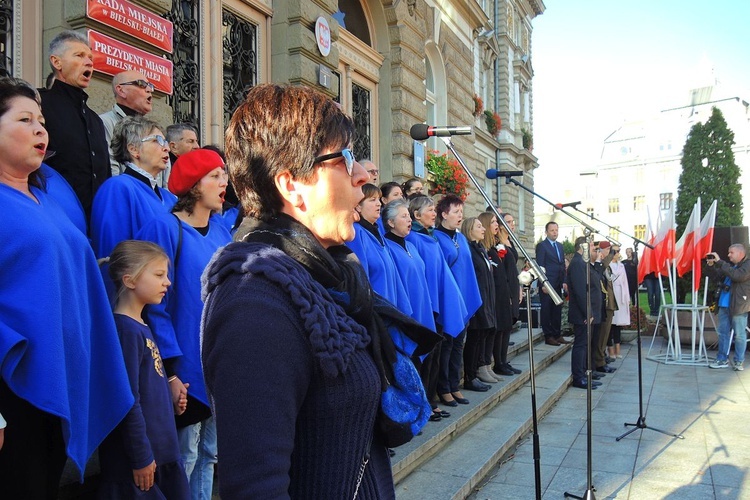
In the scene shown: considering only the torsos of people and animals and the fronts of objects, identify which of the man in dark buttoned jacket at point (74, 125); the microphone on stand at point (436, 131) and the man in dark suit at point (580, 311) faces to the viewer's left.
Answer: the microphone on stand

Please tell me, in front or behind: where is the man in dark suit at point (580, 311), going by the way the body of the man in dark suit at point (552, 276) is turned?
in front

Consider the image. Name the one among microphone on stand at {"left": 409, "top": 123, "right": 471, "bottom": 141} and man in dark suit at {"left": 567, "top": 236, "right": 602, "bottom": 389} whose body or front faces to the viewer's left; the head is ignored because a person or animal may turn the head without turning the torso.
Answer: the microphone on stand

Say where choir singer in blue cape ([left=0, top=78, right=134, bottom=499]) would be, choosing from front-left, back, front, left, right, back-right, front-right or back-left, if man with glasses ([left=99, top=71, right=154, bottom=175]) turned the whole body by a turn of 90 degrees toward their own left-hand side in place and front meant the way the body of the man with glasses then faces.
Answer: back-right

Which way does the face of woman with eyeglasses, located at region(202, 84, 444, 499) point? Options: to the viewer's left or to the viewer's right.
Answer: to the viewer's right

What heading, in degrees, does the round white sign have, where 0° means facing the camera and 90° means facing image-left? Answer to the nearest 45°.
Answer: approximately 315°

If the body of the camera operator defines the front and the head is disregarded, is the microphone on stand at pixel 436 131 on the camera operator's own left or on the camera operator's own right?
on the camera operator's own left

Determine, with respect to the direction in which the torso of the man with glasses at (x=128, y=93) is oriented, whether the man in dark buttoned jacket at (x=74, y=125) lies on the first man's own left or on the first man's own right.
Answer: on the first man's own right

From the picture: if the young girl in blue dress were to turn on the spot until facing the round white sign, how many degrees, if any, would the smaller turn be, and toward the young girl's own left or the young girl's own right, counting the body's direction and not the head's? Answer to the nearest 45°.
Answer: approximately 45° to the young girl's own left

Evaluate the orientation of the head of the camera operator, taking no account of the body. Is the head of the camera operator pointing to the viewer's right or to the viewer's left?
to the viewer's left

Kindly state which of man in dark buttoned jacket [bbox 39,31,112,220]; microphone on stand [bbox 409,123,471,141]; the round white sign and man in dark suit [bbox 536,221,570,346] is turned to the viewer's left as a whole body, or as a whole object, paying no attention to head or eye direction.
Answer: the microphone on stand

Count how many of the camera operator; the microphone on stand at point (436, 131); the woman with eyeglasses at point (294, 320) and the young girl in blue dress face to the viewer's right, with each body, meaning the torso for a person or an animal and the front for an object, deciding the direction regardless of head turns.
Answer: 2

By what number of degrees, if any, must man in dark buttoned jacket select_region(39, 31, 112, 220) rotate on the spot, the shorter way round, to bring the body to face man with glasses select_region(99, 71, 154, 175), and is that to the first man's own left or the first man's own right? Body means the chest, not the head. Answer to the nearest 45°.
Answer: approximately 90° to the first man's own left
